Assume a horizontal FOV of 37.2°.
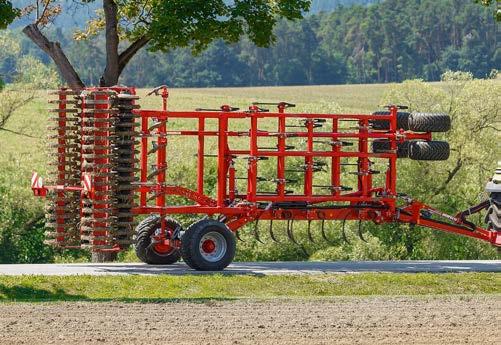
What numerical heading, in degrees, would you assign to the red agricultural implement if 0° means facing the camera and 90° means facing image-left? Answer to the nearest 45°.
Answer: approximately 270°
